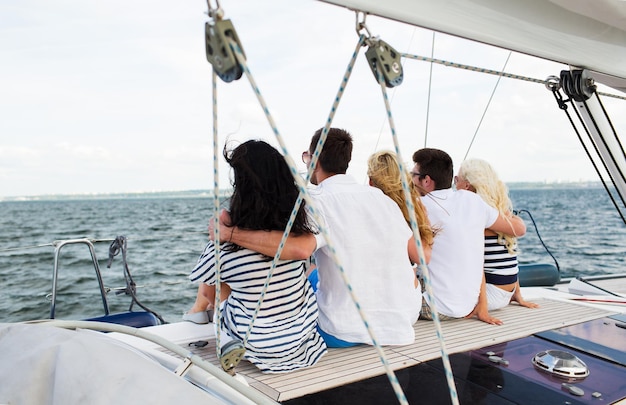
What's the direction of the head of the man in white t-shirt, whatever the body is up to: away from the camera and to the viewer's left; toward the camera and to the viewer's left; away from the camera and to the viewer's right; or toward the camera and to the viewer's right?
away from the camera and to the viewer's left

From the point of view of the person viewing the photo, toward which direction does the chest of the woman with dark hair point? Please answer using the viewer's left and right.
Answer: facing away from the viewer and to the left of the viewer

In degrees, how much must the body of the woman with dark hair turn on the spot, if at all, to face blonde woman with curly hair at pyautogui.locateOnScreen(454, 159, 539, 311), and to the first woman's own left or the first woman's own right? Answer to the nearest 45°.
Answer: approximately 90° to the first woman's own right

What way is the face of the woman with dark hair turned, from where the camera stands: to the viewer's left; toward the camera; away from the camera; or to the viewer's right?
away from the camera

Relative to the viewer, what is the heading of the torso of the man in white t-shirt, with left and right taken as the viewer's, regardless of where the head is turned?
facing away from the viewer and to the left of the viewer

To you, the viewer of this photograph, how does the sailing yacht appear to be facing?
facing away from the viewer and to the right of the viewer

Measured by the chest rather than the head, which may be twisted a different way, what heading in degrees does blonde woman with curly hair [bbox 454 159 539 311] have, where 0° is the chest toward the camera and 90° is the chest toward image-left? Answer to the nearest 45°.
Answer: approximately 135°

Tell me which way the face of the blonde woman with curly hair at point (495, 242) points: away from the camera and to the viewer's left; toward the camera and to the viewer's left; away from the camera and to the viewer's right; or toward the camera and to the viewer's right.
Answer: away from the camera and to the viewer's left

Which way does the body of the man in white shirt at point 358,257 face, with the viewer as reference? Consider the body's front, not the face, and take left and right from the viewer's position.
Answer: facing away from the viewer and to the left of the viewer
